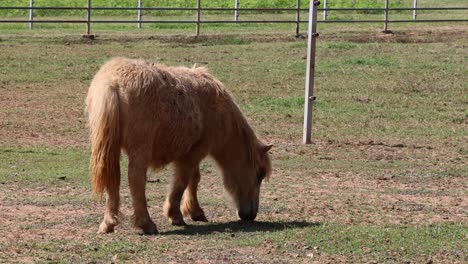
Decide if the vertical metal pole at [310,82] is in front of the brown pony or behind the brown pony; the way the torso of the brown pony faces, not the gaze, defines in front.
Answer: in front

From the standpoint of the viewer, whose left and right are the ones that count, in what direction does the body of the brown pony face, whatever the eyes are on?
facing away from the viewer and to the right of the viewer
